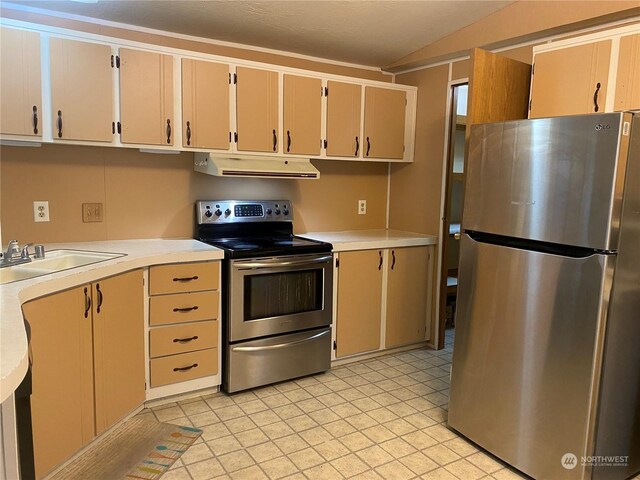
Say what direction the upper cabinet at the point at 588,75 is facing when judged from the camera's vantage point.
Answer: facing the viewer and to the left of the viewer

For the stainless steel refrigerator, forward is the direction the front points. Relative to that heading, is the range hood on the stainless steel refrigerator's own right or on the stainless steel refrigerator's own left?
on the stainless steel refrigerator's own right

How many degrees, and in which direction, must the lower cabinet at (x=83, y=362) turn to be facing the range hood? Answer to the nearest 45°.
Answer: approximately 90° to its left

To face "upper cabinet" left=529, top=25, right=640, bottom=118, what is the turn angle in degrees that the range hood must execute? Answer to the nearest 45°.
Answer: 0° — it already faces it

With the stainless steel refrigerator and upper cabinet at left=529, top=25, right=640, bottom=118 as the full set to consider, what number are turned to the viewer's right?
0

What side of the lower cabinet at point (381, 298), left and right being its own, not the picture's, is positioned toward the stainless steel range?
right

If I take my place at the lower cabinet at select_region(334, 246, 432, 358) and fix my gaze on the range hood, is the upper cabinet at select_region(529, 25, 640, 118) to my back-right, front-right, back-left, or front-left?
back-left

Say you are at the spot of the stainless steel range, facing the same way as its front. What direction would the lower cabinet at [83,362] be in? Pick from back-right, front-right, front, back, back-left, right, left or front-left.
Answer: right

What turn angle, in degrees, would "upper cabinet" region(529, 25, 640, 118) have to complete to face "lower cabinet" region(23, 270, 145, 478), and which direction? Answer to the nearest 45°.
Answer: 0° — it already faces it

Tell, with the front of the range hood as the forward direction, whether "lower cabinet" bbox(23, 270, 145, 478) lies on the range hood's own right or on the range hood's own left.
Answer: on the range hood's own right

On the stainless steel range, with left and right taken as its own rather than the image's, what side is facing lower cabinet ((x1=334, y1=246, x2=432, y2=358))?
left

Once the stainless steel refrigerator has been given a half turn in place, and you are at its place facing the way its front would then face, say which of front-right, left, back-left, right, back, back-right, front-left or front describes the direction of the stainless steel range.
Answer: back-left
